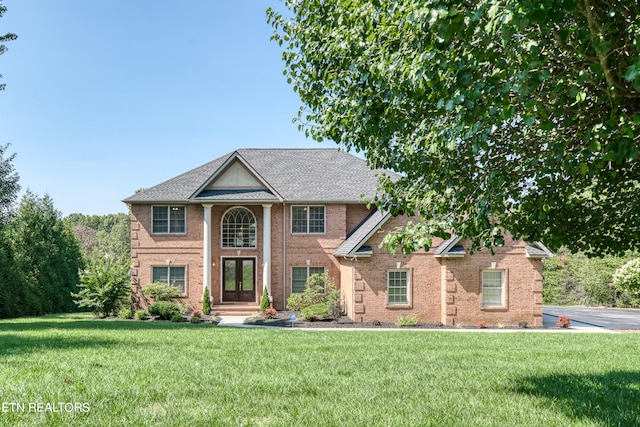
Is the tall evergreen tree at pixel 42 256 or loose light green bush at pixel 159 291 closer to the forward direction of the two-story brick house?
the loose light green bush

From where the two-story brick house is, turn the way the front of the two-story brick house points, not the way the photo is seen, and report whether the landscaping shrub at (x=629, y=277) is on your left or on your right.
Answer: on your left

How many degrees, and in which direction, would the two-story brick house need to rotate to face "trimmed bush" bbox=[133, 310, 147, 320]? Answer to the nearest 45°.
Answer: approximately 45° to its right

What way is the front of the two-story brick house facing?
toward the camera

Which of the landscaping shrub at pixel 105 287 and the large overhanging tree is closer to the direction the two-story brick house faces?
the large overhanging tree

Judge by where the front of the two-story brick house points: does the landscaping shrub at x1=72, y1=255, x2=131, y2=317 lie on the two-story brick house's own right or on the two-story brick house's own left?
on the two-story brick house's own right

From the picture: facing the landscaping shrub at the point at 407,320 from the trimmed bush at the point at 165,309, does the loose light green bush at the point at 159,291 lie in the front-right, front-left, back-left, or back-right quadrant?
back-left

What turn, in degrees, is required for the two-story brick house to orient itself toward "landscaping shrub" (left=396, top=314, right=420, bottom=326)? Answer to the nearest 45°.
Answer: approximately 45° to its left

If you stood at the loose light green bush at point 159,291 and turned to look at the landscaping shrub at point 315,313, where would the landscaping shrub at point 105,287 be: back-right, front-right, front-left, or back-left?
back-right
